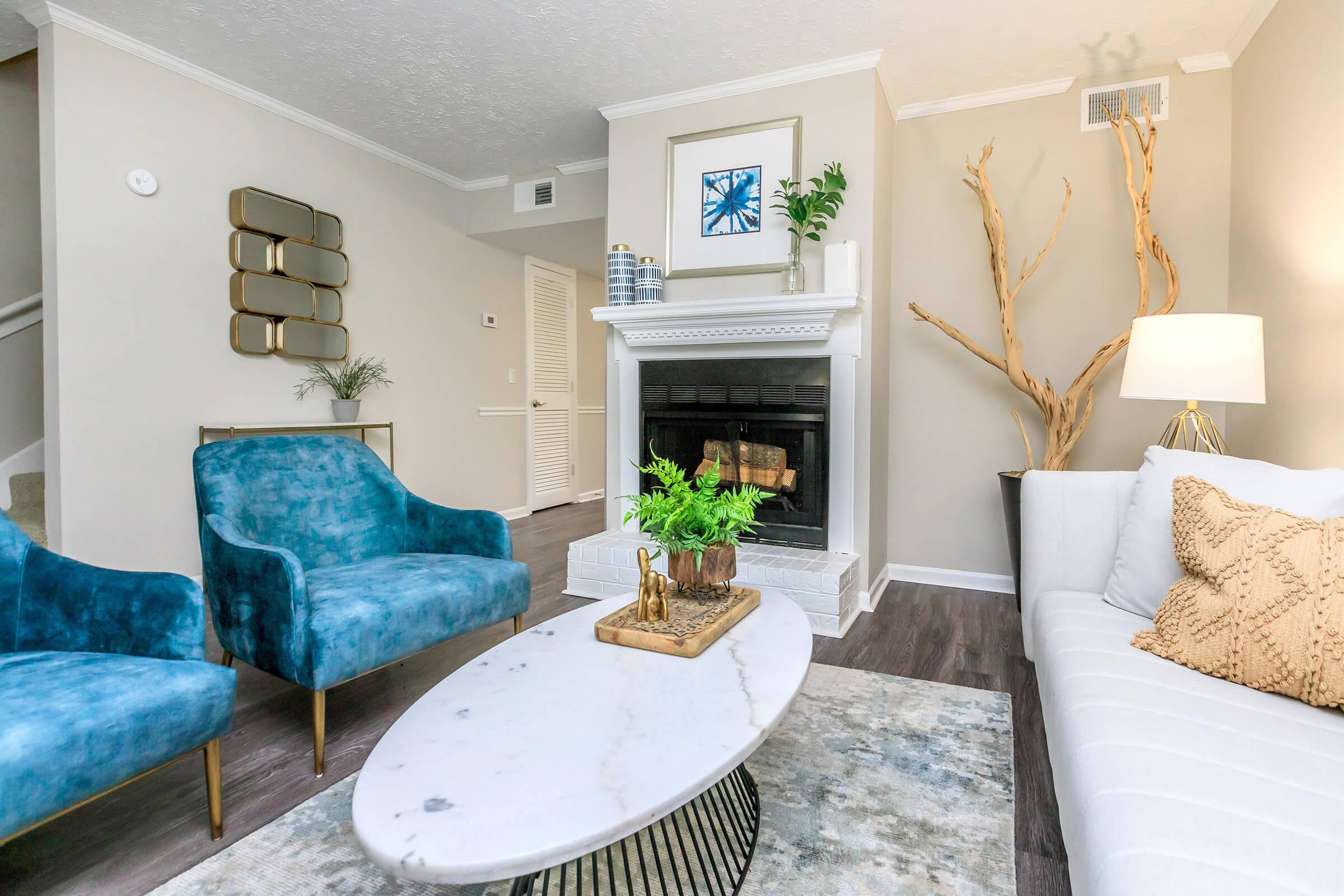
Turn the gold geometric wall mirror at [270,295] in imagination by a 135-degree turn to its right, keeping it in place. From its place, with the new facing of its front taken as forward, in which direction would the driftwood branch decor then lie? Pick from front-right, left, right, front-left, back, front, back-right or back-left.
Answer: back-left

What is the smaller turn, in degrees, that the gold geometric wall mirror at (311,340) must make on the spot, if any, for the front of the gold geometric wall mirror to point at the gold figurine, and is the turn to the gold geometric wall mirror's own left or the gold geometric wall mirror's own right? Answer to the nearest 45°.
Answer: approximately 45° to the gold geometric wall mirror's own right

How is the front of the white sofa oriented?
to the viewer's left

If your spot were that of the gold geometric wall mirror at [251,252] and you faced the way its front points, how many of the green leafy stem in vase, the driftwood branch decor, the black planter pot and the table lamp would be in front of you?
4

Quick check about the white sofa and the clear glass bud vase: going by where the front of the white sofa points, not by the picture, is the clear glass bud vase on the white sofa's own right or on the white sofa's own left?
on the white sofa's own right

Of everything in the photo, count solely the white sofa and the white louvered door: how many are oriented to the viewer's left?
1

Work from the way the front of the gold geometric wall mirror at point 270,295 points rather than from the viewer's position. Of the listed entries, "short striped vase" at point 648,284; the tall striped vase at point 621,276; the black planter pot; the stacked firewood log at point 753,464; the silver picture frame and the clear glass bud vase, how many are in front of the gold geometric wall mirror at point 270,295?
6

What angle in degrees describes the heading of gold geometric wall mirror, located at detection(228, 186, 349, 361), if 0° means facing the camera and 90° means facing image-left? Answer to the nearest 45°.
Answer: approximately 315°

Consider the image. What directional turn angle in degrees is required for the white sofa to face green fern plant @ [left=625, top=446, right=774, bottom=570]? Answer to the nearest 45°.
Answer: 0° — it already faces it

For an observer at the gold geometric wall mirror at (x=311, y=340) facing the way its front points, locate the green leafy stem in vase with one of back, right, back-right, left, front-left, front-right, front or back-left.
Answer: front

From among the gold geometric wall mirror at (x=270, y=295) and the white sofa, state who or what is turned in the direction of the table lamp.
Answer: the gold geometric wall mirror
